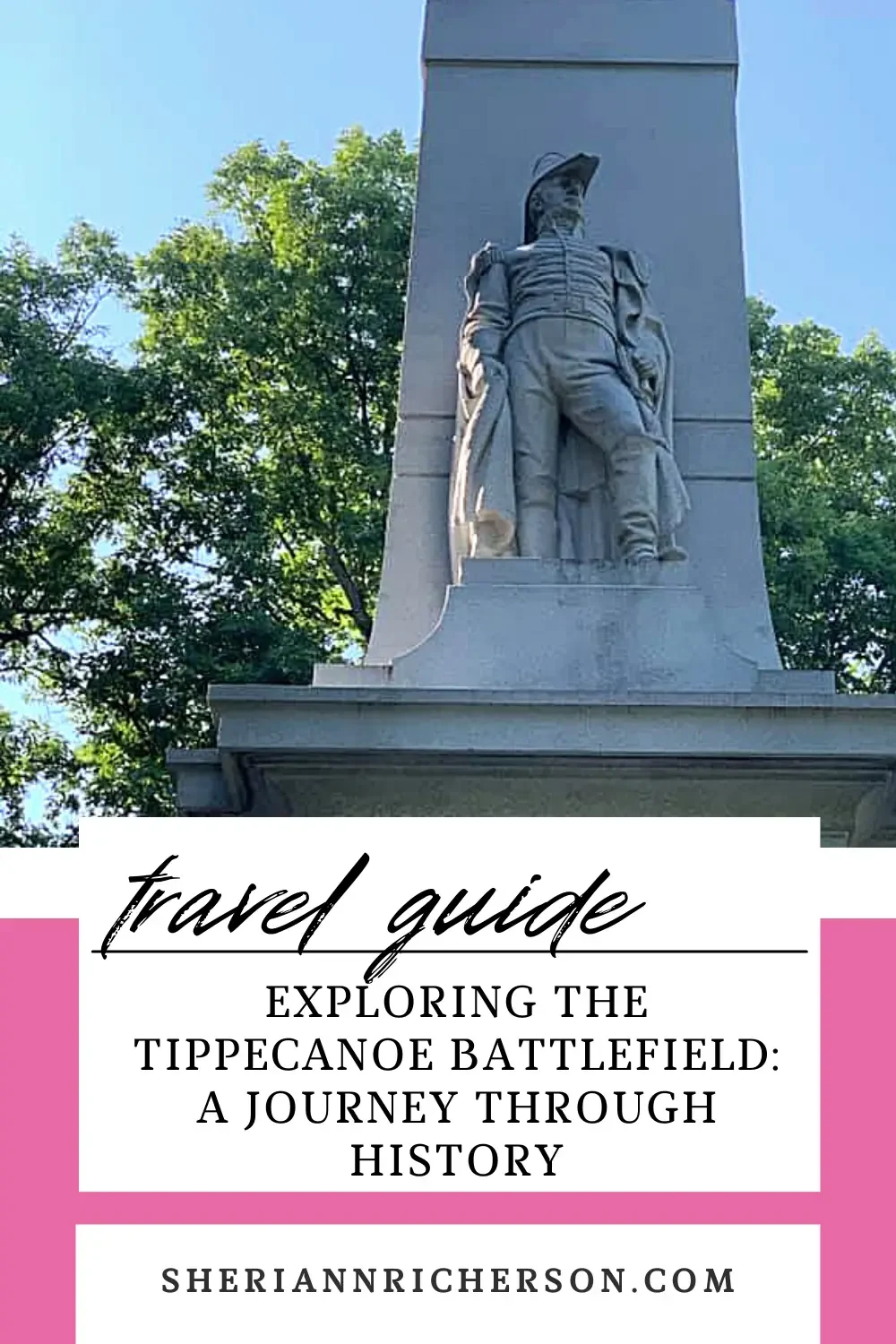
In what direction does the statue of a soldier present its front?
toward the camera

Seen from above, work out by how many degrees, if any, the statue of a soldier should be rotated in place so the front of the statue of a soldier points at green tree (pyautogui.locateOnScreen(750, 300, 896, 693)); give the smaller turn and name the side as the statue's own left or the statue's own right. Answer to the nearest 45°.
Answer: approximately 180°

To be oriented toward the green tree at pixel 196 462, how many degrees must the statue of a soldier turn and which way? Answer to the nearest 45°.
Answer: approximately 180°
